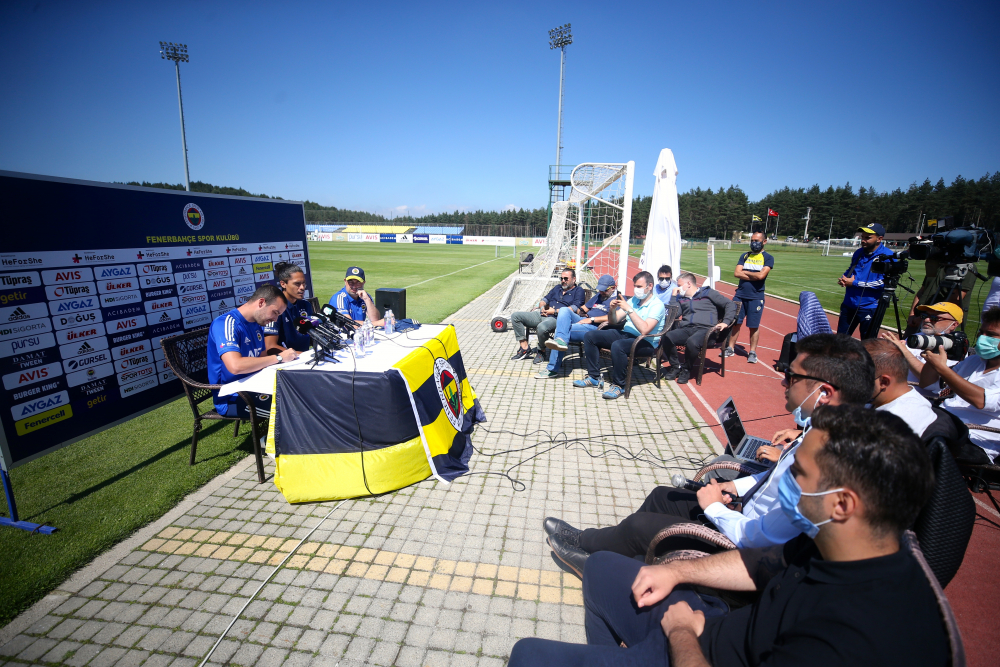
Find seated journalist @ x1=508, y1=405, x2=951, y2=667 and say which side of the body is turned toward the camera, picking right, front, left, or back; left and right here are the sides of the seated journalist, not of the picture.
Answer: left

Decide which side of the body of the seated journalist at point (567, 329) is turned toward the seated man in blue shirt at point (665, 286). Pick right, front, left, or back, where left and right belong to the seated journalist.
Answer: back

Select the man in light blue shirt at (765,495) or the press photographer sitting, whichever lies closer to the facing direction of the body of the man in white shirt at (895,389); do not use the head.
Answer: the man in light blue shirt

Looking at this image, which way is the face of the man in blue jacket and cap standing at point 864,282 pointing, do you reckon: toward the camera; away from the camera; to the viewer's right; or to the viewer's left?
to the viewer's left

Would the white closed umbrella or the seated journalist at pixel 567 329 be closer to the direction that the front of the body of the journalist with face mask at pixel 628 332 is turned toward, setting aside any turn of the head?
the seated journalist

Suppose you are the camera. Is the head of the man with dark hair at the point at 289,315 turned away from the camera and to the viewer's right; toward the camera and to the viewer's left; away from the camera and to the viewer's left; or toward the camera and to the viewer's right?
toward the camera and to the viewer's right

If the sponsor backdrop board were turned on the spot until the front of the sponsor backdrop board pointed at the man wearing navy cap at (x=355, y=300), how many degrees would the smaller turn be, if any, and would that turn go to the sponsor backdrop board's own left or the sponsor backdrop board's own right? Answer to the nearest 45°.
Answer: approximately 45° to the sponsor backdrop board's own left

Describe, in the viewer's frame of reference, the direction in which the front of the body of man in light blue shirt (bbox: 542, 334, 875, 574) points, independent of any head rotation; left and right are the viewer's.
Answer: facing to the left of the viewer

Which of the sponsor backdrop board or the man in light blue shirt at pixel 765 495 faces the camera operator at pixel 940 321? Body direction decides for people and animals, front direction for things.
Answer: the sponsor backdrop board

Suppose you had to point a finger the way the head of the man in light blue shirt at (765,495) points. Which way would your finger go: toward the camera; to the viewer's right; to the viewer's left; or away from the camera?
to the viewer's left

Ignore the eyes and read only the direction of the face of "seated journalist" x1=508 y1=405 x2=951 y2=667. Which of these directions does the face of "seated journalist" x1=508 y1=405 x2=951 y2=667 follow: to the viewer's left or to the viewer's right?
to the viewer's left

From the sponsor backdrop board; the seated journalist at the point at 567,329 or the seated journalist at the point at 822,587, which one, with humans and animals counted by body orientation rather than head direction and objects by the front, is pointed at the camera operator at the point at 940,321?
the sponsor backdrop board

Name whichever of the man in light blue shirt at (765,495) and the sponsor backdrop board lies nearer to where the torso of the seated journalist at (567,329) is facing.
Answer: the sponsor backdrop board

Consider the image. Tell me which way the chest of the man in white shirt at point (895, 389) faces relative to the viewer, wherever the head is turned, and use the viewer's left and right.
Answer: facing to the left of the viewer
